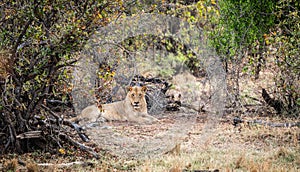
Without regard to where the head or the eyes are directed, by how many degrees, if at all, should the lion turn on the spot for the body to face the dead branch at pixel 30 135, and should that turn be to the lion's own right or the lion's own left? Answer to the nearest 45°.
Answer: approximately 135° to the lion's own right

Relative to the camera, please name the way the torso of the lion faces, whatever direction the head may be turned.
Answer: to the viewer's right
